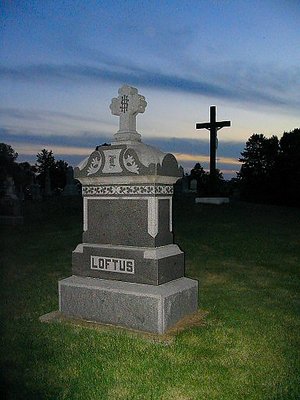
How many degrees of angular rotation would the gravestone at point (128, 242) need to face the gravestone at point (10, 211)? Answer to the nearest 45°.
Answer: approximately 135° to its right

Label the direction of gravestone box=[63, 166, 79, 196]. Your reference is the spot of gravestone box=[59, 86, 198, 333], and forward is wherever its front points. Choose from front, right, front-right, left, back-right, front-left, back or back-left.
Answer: back-right

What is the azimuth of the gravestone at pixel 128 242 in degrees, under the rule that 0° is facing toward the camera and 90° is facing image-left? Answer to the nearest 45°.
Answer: approximately 45°

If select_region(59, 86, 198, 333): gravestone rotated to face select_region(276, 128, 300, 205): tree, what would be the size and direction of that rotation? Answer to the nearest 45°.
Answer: approximately 180°

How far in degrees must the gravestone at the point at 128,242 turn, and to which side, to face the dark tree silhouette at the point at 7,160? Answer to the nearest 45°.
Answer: approximately 135° to its right

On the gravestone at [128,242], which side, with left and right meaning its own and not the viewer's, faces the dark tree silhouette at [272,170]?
back
